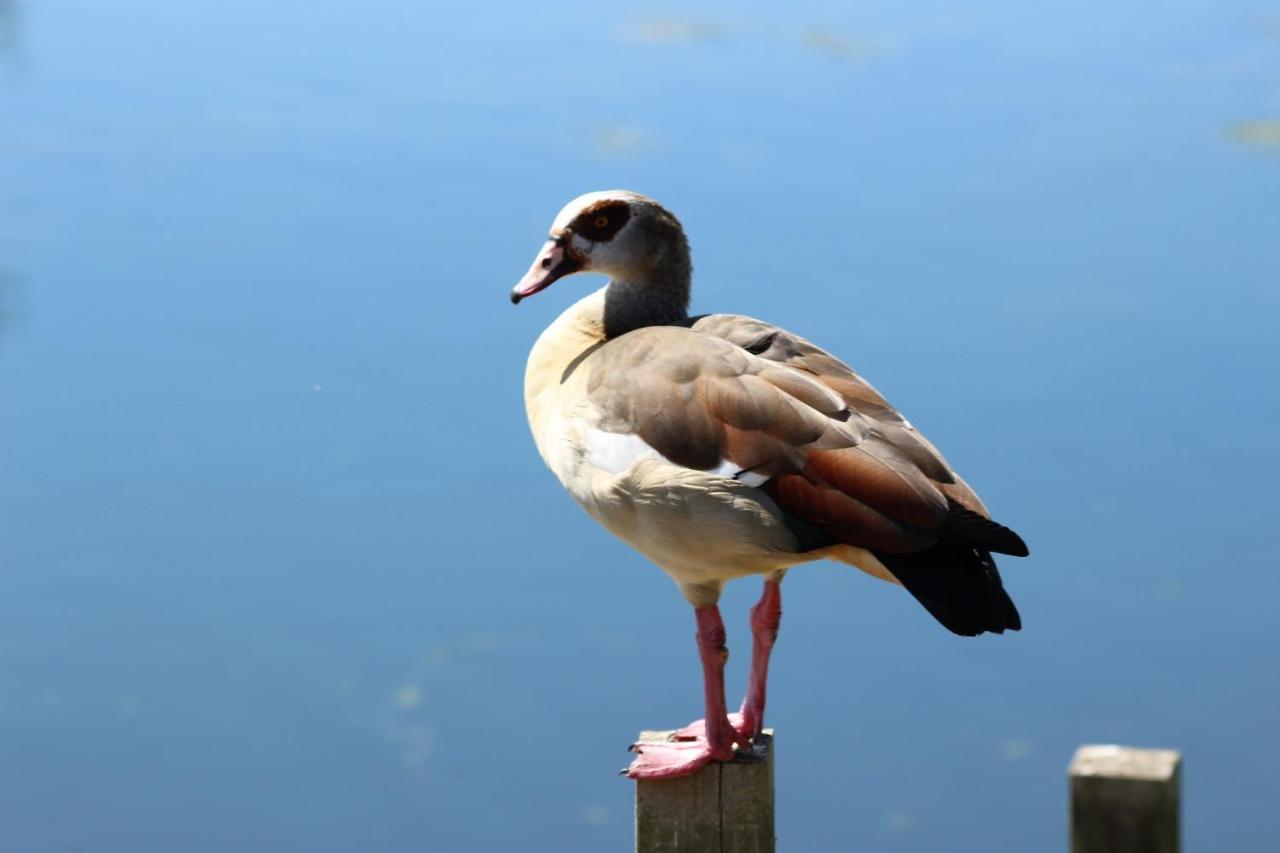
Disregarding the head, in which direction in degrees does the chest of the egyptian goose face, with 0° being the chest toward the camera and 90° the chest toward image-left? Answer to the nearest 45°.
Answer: approximately 90°

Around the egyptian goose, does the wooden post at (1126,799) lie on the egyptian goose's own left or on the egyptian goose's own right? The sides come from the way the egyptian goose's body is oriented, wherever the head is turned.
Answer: on the egyptian goose's own left
